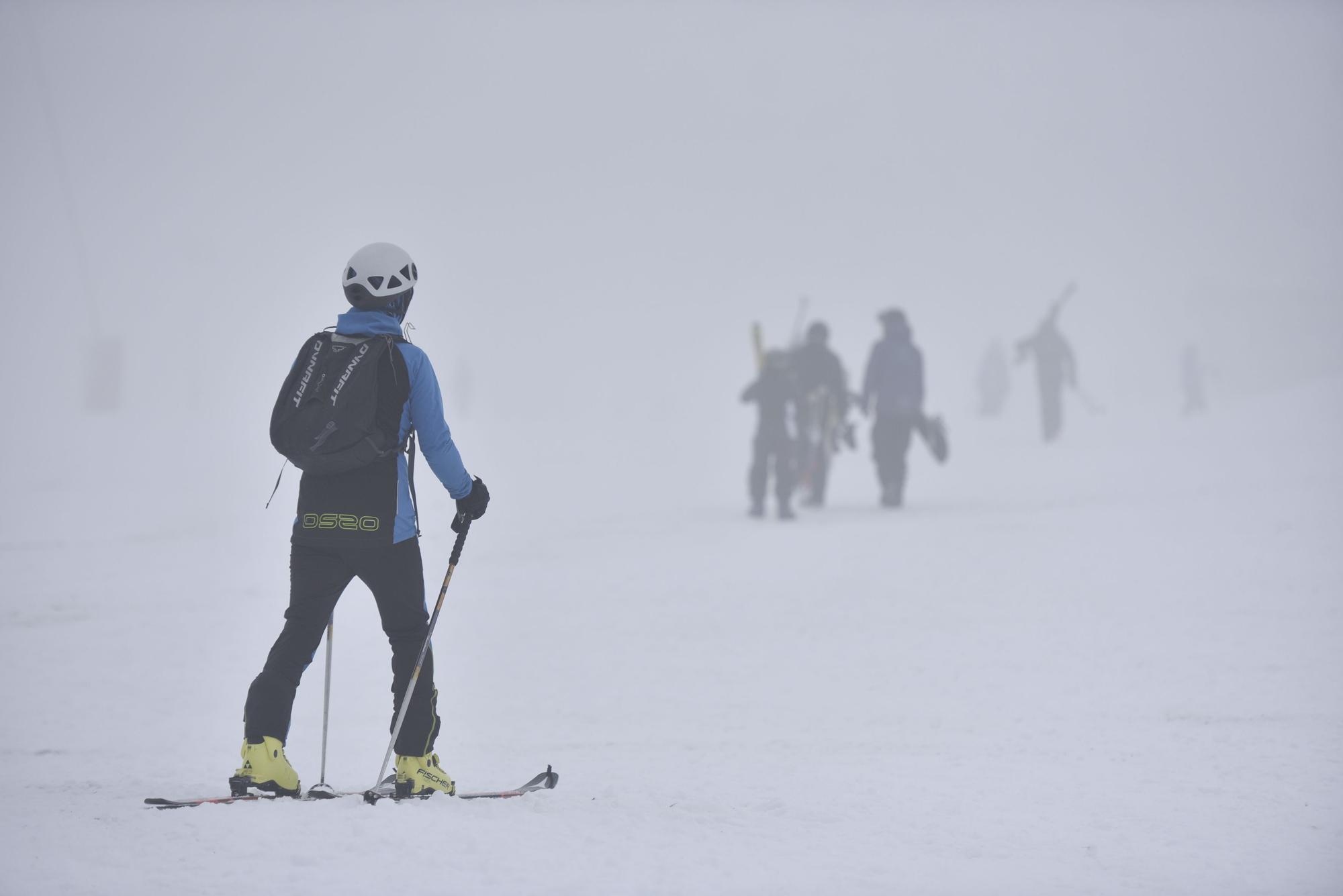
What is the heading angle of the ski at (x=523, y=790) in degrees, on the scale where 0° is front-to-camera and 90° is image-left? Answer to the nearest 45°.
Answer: approximately 270°

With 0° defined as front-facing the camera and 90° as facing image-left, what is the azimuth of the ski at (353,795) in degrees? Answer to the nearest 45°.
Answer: approximately 270°

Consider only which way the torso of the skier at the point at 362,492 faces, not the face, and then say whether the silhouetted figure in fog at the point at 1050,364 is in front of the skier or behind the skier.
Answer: in front

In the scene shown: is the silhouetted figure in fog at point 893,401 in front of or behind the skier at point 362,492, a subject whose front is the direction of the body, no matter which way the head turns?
in front

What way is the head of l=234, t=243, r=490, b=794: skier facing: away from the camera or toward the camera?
away from the camera

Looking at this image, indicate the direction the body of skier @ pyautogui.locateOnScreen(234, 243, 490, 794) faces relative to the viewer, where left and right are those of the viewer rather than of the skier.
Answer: facing away from the viewer and to the right of the viewer

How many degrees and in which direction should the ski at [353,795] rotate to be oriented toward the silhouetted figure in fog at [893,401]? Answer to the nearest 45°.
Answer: approximately 45° to its left
